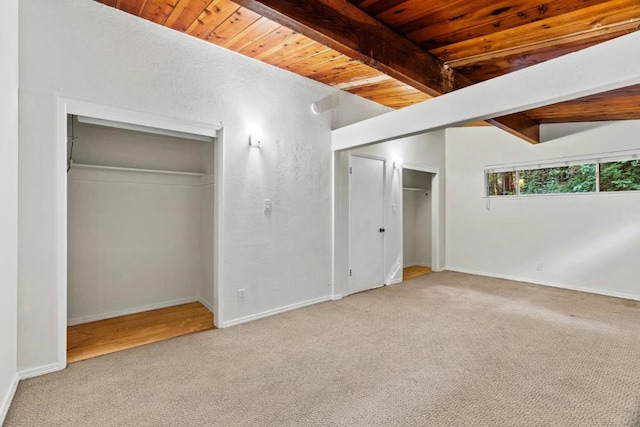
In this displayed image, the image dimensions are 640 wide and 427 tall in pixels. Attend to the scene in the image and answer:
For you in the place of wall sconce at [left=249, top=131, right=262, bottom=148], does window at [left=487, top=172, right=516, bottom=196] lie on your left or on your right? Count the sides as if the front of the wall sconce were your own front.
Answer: on your left

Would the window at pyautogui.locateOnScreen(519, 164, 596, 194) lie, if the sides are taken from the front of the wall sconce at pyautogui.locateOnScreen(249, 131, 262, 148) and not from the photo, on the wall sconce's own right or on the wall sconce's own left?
on the wall sconce's own left

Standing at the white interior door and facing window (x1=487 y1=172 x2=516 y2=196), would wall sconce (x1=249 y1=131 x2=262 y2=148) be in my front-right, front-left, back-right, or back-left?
back-right

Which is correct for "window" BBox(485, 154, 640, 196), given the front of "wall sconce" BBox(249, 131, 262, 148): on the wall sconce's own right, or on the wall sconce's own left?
on the wall sconce's own left

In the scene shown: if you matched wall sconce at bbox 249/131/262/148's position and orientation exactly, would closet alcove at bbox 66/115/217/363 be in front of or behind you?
behind

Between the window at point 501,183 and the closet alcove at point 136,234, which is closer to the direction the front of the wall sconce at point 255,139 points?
the window

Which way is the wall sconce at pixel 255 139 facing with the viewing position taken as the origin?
facing the viewer and to the right of the viewer

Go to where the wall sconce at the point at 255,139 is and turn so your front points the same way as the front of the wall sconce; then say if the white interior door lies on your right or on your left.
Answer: on your left
